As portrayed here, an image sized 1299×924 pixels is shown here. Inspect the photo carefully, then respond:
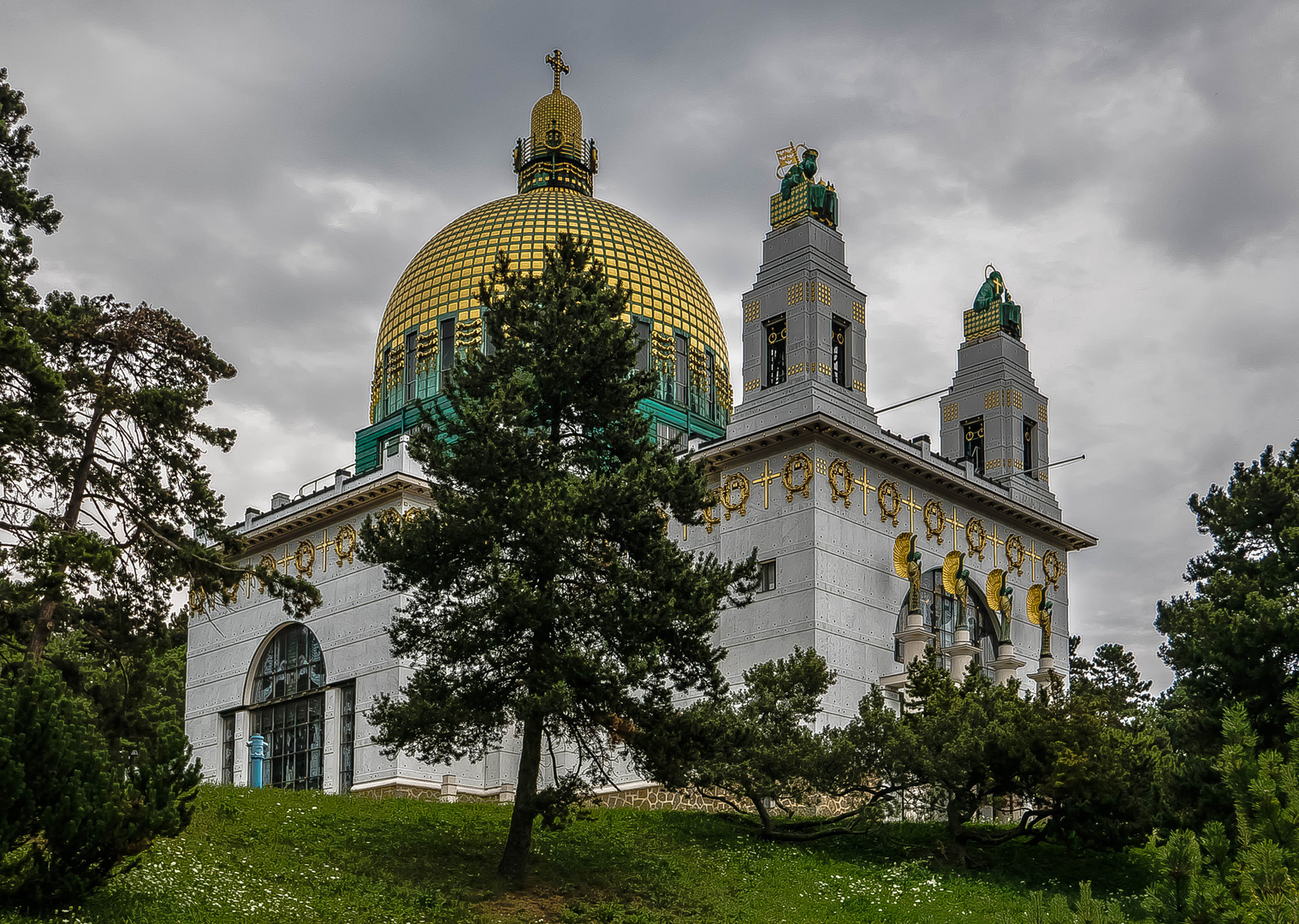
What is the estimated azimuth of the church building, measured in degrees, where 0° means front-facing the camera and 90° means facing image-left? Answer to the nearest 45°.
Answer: approximately 315°

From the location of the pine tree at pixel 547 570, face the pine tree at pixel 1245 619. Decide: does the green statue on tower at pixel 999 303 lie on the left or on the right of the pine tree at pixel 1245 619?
left
